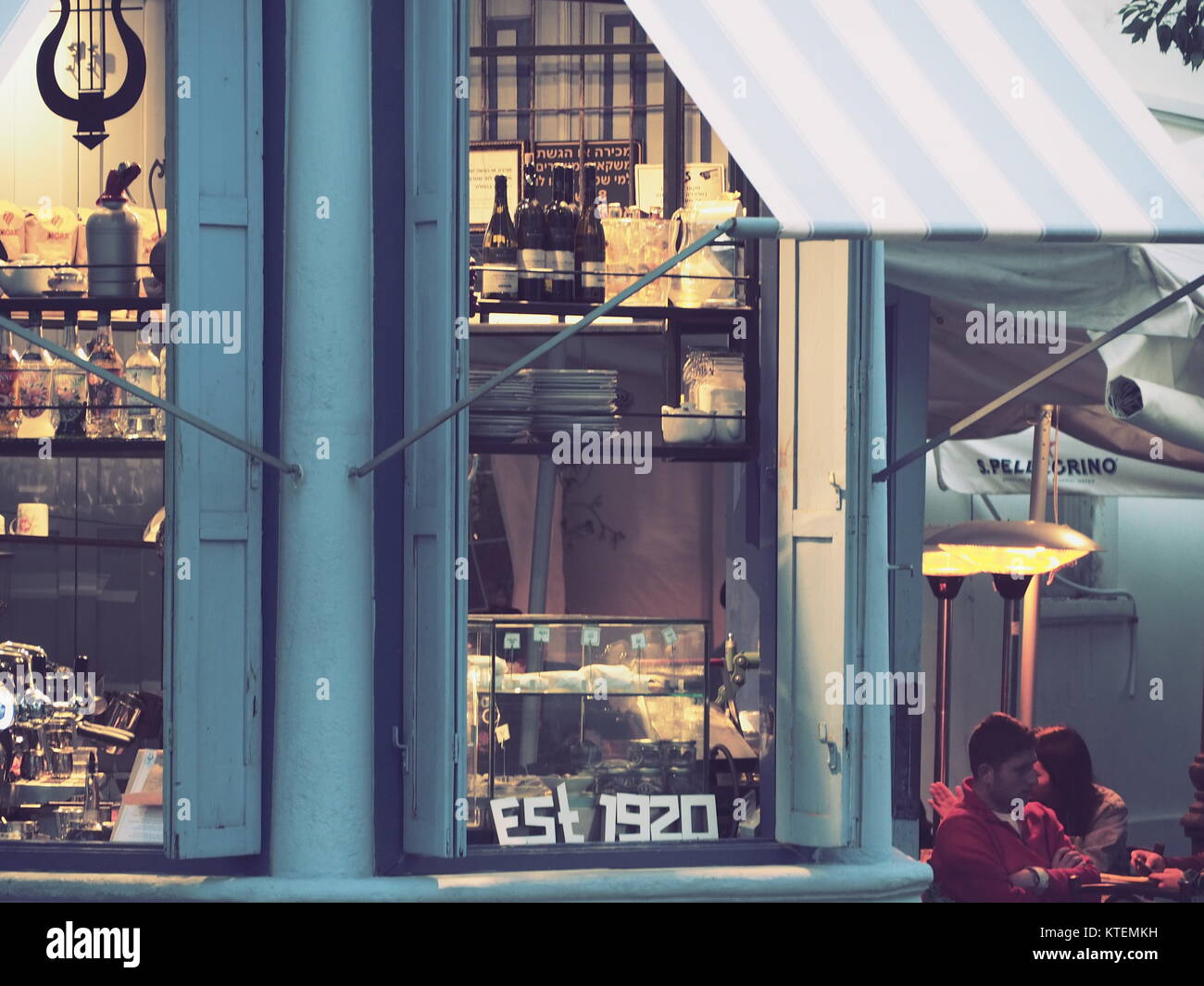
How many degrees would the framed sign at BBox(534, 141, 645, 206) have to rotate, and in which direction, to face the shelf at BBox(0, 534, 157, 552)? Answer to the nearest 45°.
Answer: approximately 90° to its right

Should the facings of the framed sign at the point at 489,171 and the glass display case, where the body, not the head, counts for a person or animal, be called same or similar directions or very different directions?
same or similar directions

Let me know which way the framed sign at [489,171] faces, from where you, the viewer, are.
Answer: facing the viewer

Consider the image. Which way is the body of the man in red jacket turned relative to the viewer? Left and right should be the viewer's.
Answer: facing the viewer and to the right of the viewer

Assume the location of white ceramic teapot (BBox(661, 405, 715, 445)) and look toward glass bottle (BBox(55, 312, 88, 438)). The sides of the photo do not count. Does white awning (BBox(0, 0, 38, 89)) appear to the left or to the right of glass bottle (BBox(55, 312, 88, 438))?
left

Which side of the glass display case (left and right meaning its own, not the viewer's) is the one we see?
front

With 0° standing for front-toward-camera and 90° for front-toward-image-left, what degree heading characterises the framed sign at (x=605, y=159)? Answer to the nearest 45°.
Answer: approximately 0°

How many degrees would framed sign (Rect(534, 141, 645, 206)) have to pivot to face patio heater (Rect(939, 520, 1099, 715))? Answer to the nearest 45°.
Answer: approximately 90° to its left

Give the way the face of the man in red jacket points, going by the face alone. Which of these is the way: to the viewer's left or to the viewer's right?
to the viewer's right
